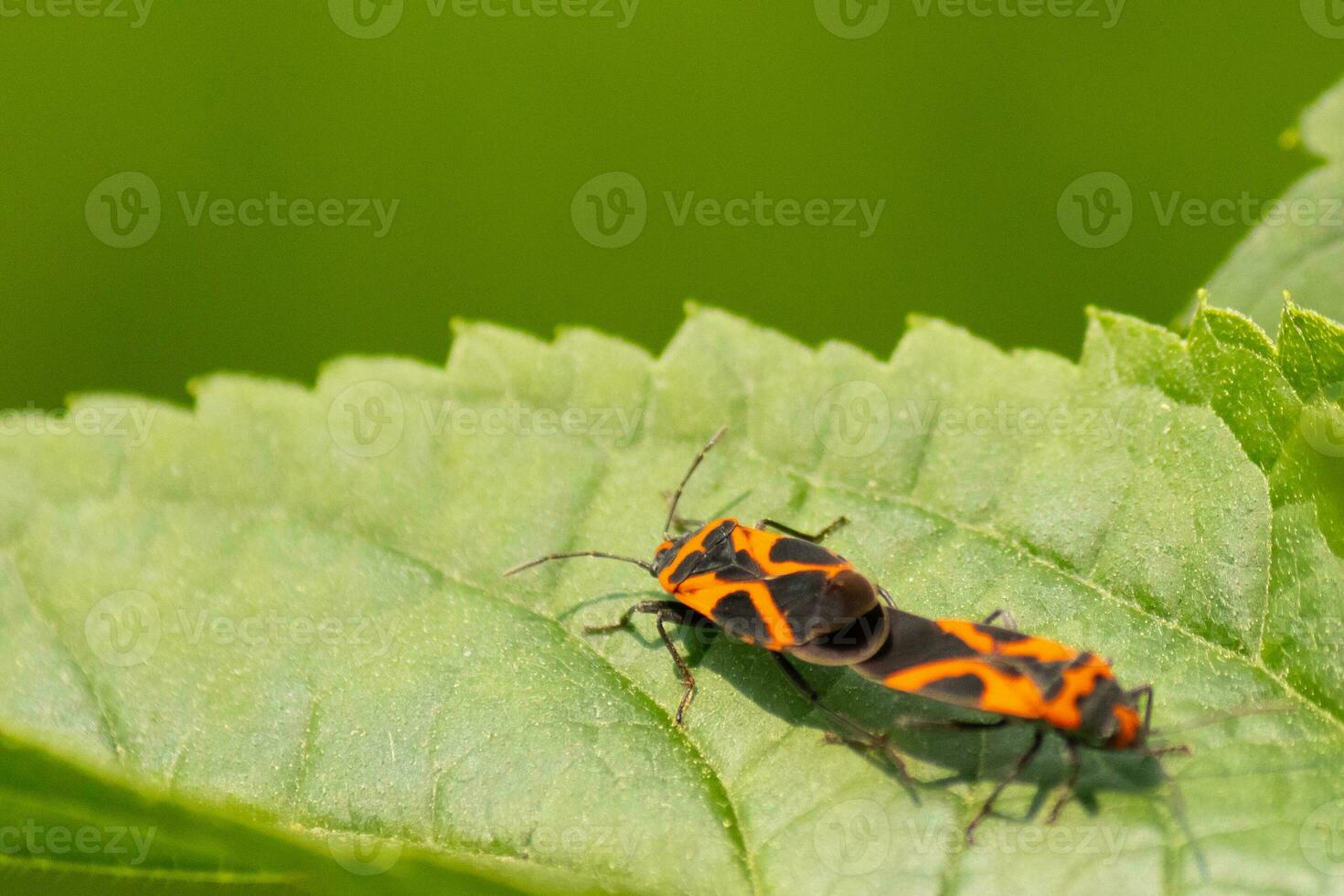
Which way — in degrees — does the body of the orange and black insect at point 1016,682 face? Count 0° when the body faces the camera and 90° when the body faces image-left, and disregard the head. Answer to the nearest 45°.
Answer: approximately 315°

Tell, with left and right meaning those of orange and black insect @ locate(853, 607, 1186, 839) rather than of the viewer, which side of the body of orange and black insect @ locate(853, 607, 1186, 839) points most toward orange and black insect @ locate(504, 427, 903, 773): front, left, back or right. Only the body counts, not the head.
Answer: back

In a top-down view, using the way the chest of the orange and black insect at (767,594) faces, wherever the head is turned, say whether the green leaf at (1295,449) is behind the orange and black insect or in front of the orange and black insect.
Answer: behind

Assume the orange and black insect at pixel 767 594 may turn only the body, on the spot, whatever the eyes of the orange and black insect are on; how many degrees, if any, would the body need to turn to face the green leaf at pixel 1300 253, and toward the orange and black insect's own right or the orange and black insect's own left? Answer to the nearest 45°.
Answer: approximately 135° to the orange and black insect's own right

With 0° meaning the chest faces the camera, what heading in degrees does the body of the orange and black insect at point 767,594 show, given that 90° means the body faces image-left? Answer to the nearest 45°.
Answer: approximately 135°

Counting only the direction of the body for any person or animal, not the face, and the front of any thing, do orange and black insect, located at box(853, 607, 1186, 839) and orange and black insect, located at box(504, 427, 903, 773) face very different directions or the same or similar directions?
very different directions

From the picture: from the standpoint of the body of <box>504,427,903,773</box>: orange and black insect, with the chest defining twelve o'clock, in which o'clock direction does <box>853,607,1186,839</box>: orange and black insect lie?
<box>853,607,1186,839</box>: orange and black insect is roughly at 6 o'clock from <box>504,427,903,773</box>: orange and black insect.
